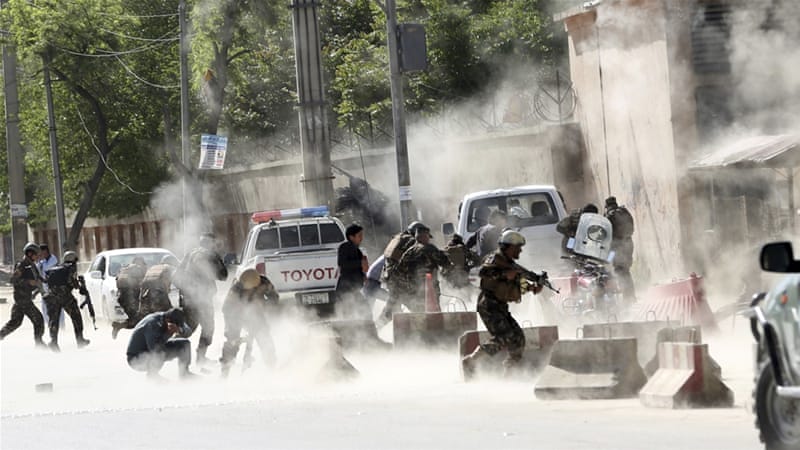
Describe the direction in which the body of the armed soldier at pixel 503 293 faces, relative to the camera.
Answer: to the viewer's right

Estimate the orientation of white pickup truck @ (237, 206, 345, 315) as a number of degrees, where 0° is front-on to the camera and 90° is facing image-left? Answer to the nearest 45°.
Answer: approximately 180°

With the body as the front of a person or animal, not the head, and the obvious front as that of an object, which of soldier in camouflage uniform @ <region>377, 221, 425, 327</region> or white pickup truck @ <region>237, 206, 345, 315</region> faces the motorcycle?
the soldier in camouflage uniform

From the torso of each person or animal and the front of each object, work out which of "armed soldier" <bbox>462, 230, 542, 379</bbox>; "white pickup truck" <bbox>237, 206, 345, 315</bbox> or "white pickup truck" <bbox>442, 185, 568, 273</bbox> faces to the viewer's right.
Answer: the armed soldier

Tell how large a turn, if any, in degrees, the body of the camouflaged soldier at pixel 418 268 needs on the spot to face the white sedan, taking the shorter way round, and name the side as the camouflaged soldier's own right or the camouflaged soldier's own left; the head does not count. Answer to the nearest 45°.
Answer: approximately 90° to the camouflaged soldier's own left
